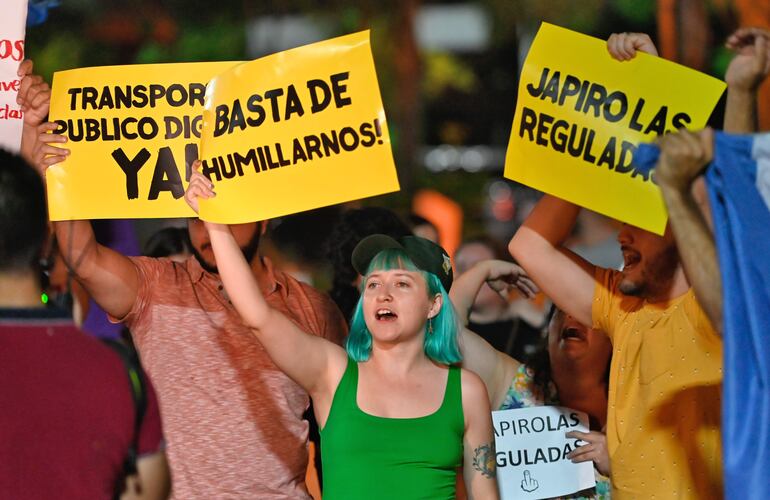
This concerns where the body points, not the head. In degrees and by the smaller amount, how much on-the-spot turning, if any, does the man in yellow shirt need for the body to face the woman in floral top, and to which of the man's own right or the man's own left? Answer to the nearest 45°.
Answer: approximately 90° to the man's own right

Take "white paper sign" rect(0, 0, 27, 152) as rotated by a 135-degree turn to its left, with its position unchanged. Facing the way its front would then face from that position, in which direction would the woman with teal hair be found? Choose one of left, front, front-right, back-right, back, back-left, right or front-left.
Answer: right

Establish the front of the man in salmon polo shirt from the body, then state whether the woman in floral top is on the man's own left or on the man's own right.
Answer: on the man's own left

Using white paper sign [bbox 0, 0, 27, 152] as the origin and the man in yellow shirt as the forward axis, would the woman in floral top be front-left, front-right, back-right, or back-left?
front-left

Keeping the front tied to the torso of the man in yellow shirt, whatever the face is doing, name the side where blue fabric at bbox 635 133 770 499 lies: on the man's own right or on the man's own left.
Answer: on the man's own left

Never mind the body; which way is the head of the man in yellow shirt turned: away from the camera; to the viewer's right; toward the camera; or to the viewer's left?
to the viewer's left

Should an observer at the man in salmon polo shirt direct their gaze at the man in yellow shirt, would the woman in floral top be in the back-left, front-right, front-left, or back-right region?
front-left

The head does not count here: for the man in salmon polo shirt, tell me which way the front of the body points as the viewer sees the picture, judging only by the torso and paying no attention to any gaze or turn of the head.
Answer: toward the camera

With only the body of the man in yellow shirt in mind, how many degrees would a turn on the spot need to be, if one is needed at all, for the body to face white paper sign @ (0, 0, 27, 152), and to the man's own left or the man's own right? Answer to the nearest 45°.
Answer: approximately 45° to the man's own right

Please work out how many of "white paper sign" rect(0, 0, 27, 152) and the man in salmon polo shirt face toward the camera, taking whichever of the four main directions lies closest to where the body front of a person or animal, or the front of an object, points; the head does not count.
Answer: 2

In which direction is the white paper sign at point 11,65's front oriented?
toward the camera
